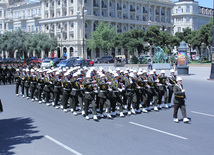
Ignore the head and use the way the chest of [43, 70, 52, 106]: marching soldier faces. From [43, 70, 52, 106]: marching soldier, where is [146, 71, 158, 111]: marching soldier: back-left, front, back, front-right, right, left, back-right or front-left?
front

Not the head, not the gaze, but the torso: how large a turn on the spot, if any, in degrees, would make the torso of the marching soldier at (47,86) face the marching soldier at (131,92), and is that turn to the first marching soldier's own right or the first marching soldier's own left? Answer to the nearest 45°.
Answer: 0° — they already face them

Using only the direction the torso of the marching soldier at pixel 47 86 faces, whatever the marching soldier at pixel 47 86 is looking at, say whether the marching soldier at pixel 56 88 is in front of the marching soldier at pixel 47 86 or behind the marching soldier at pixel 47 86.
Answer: in front

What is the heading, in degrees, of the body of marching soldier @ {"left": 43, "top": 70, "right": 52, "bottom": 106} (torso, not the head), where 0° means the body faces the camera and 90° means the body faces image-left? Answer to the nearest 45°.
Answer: approximately 315°

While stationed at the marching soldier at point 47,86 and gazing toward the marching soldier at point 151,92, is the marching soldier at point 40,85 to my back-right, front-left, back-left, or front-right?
back-left

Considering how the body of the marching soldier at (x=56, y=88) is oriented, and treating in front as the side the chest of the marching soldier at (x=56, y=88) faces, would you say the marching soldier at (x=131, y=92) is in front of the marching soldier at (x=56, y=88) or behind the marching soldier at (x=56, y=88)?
in front

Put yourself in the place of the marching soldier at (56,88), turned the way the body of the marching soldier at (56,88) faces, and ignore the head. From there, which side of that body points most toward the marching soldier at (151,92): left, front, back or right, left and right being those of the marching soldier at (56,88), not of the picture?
front

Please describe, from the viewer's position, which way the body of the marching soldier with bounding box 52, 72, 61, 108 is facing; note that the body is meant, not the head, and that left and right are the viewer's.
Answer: facing the viewer and to the right of the viewer

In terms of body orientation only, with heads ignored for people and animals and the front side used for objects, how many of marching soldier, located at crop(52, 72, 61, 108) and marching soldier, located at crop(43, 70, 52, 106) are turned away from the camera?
0

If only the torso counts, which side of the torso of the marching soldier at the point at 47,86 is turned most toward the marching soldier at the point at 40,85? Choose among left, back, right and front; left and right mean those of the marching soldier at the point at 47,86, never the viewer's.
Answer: back
